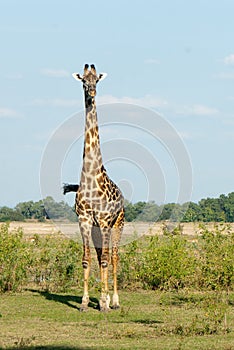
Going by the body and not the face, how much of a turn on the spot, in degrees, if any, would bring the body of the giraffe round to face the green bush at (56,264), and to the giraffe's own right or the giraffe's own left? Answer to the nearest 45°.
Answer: approximately 180°

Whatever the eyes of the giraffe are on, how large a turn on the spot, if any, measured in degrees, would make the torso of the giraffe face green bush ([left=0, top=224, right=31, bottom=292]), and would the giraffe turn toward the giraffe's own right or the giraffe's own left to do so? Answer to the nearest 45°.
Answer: approximately 135° to the giraffe's own right

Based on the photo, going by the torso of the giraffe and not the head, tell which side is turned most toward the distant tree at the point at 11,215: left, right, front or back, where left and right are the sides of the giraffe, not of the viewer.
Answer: back

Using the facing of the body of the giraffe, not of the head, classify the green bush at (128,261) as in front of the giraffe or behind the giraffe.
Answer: behind

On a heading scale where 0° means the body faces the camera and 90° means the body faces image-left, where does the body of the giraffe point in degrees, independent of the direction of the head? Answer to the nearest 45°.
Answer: approximately 0°

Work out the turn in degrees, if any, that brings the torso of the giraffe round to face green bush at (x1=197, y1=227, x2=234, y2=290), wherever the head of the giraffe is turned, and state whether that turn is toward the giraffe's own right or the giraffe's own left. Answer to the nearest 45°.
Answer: approximately 135° to the giraffe's own left
